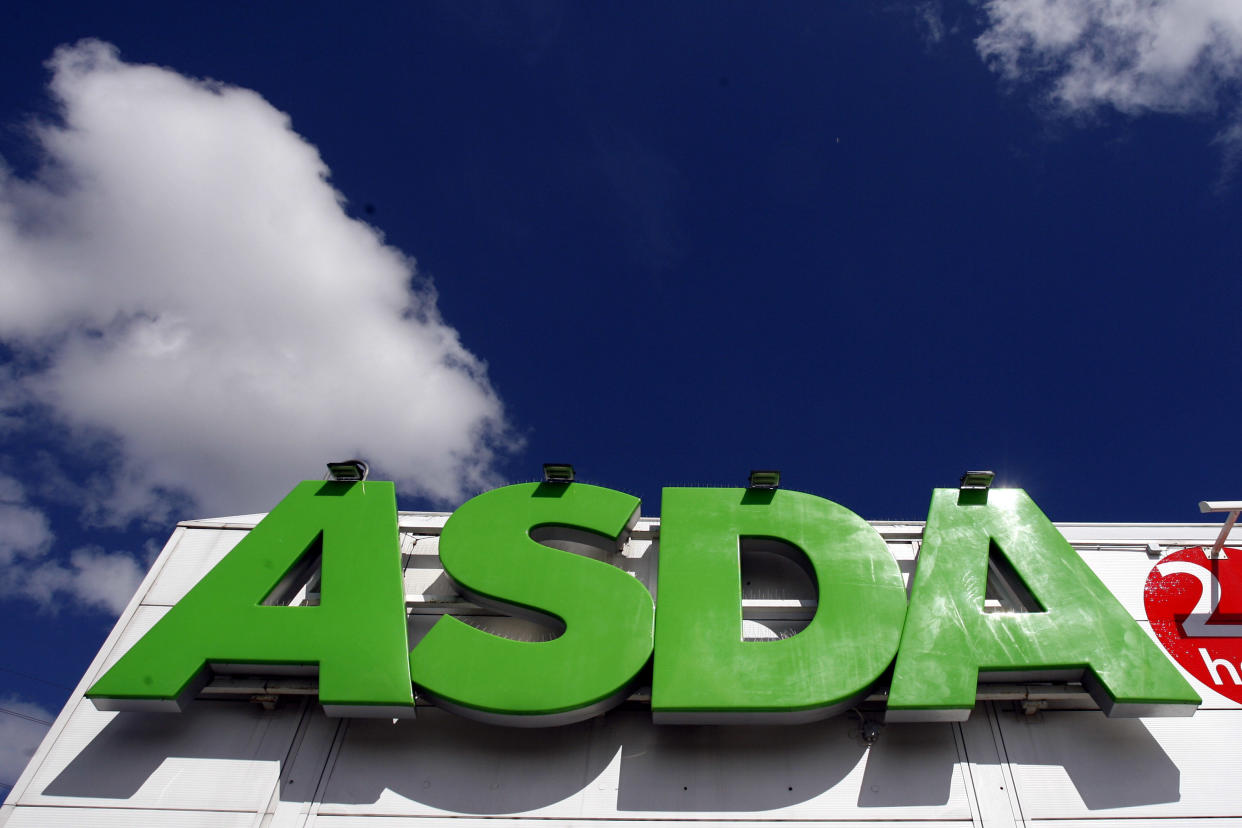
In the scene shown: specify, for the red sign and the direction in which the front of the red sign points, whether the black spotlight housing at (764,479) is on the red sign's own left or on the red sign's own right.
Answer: on the red sign's own right

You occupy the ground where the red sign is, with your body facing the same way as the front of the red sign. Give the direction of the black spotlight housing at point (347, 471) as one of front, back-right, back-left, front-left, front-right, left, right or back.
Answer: front-right

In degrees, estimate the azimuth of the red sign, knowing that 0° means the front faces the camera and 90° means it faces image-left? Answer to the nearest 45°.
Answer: approximately 0°

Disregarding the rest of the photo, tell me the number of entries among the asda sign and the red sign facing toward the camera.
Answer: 2

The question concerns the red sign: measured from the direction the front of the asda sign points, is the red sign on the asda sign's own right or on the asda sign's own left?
on the asda sign's own left
